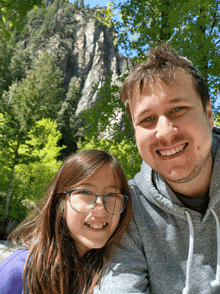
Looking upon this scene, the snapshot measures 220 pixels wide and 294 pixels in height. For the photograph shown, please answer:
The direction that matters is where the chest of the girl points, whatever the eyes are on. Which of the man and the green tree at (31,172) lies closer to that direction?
the man

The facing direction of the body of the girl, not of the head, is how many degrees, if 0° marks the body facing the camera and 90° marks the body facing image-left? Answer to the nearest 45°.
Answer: approximately 315°

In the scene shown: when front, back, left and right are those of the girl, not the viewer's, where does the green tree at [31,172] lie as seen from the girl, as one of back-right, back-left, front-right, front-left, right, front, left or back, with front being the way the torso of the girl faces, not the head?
back-left

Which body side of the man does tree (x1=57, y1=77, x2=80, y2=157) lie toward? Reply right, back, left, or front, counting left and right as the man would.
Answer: back

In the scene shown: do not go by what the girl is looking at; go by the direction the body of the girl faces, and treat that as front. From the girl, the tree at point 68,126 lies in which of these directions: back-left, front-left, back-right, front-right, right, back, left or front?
back-left

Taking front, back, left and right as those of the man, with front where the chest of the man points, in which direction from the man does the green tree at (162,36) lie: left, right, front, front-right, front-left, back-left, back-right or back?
back

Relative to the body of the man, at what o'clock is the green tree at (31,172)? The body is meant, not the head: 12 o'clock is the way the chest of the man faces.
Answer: The green tree is roughly at 5 o'clock from the man.

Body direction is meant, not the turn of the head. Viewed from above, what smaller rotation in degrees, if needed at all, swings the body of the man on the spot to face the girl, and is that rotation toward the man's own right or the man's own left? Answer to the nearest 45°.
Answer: approximately 90° to the man's own right
